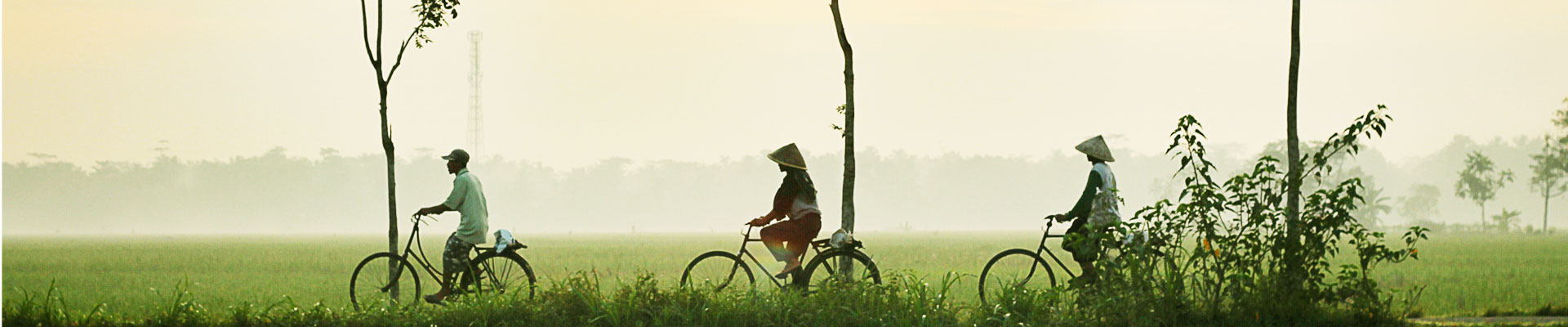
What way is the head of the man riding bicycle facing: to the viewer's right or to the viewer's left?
to the viewer's left

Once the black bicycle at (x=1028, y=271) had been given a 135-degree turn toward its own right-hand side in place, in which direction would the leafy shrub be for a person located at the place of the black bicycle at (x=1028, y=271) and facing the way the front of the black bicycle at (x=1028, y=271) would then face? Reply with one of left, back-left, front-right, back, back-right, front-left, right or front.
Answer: right

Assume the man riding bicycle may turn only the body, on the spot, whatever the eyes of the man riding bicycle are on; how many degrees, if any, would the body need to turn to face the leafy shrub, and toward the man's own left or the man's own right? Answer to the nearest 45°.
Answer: approximately 135° to the man's own left

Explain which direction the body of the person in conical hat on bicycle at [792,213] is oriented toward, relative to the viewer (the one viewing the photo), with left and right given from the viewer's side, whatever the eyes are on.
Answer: facing to the left of the viewer

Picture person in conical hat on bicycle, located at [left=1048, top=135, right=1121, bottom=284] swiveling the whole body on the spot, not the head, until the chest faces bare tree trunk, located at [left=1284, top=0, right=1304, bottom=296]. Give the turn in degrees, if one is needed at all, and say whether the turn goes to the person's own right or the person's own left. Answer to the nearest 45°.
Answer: approximately 180°

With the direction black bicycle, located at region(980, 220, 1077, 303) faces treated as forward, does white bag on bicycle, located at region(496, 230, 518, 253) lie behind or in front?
in front

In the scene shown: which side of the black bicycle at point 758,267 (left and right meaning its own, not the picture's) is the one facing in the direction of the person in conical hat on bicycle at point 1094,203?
back

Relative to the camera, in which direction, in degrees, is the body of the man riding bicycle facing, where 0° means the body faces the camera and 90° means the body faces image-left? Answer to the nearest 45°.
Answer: approximately 90°

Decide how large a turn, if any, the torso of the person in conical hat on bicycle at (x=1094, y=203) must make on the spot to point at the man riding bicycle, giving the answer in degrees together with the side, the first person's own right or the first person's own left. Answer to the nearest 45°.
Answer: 0° — they already face them

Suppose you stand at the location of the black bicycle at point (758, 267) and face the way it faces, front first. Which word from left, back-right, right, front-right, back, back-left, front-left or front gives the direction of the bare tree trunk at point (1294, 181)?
back
